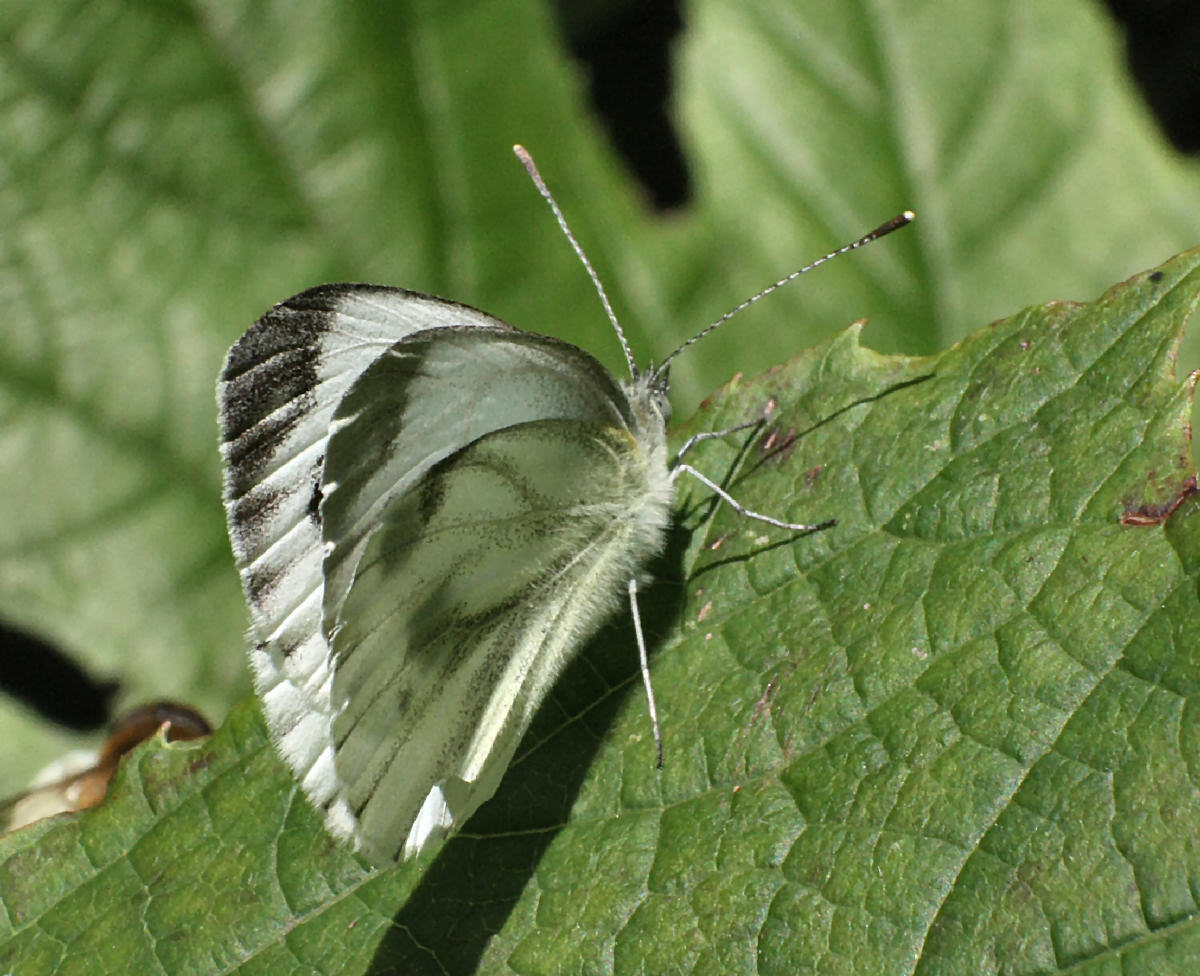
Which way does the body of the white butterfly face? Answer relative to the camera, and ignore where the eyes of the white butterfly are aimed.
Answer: to the viewer's right
